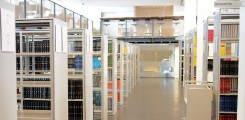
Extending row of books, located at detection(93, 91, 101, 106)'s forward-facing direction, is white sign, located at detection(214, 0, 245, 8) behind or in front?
in front

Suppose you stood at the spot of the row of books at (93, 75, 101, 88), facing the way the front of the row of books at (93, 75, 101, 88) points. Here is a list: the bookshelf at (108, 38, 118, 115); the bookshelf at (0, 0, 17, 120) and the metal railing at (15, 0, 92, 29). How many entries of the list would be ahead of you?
1

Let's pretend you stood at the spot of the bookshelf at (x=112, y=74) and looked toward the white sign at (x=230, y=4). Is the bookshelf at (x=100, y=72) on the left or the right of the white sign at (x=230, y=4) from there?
right

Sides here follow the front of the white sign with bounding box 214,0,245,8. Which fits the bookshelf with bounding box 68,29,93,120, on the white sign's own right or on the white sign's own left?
on the white sign's own right

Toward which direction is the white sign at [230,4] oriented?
toward the camera
